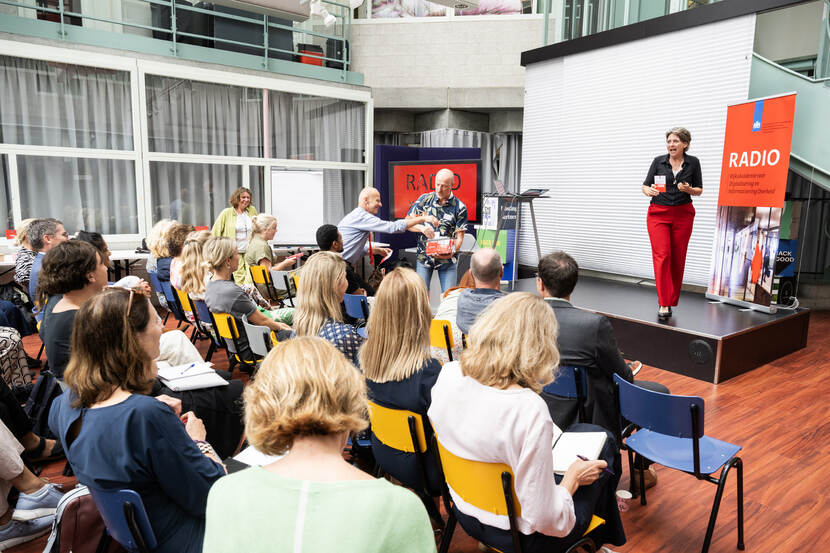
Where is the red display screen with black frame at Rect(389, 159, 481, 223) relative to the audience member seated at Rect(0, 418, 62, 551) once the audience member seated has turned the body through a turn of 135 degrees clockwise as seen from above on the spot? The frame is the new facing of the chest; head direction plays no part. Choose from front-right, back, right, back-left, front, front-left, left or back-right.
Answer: back

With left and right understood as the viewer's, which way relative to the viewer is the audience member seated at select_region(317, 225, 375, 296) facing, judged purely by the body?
facing away from the viewer and to the right of the viewer

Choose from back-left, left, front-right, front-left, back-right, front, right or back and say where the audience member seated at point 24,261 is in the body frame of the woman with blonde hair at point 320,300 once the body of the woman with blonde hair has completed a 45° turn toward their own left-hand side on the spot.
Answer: front-left

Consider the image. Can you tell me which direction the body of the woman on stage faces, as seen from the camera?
toward the camera

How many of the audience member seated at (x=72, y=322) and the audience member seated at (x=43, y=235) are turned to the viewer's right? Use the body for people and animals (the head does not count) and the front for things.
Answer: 2

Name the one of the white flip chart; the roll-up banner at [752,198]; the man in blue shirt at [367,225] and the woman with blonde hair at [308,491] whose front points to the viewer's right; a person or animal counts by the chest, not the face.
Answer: the man in blue shirt

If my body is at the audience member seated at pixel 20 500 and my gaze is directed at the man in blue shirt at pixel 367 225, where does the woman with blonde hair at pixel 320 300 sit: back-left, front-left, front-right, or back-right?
front-right

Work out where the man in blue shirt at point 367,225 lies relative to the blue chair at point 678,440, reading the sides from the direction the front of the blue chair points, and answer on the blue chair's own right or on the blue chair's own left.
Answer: on the blue chair's own left

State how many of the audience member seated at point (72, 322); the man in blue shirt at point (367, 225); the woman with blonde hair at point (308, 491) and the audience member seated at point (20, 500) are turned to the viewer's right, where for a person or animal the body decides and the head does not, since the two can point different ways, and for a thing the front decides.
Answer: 3

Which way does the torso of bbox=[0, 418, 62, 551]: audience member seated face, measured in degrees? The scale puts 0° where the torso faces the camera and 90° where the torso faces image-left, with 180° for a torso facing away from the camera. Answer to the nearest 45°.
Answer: approximately 270°

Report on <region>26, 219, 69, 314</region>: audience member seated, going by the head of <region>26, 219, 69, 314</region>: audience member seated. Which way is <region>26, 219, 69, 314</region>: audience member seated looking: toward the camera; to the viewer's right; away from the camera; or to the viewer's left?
to the viewer's right

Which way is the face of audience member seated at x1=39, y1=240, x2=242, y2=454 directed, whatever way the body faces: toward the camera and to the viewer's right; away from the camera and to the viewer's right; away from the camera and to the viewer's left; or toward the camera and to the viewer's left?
away from the camera and to the viewer's right

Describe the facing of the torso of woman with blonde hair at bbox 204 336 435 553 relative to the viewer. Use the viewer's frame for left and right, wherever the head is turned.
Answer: facing away from the viewer

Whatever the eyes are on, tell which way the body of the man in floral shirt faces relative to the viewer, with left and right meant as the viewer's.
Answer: facing the viewer

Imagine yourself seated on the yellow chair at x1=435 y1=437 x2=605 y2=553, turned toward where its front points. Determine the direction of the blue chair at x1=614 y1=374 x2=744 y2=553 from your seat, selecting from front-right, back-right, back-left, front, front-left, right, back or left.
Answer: front

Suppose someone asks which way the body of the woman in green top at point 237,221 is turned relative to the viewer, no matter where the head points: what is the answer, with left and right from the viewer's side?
facing the viewer and to the right of the viewer

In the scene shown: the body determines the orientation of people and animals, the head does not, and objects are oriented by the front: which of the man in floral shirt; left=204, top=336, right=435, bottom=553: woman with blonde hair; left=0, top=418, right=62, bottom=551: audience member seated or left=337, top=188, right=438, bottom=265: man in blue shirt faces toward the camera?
the man in floral shirt
